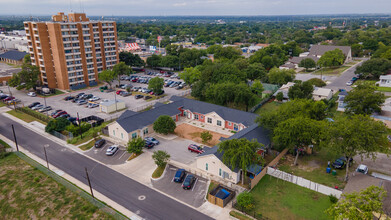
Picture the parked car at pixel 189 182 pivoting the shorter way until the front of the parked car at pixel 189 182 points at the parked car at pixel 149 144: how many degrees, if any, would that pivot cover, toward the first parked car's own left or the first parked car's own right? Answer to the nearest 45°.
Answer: approximately 90° to the first parked car's own left

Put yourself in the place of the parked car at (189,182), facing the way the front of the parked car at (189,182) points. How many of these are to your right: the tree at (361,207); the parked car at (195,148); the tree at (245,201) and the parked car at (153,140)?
2

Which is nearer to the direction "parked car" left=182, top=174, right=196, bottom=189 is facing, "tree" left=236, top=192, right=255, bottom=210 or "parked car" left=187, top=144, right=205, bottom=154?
the parked car

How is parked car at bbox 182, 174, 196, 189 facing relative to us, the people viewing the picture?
facing away from the viewer and to the right of the viewer

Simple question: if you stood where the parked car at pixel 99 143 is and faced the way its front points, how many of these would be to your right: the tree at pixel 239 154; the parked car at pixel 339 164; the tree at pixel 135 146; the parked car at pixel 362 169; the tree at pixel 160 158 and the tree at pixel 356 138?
6

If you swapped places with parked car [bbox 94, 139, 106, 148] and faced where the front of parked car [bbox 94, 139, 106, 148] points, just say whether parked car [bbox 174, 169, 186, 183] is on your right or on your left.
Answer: on your right

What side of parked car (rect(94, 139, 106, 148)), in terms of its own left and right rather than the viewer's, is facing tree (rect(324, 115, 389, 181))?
right

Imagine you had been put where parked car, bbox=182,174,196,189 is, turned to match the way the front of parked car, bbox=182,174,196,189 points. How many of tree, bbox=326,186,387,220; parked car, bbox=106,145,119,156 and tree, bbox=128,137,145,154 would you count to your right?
1

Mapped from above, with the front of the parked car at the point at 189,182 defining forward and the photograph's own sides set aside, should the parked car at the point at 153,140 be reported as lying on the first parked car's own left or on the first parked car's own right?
on the first parked car's own left

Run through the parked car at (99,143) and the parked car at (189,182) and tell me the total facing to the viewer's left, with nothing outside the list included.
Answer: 0

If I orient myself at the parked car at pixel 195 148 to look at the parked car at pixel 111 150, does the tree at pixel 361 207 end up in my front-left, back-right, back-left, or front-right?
back-left

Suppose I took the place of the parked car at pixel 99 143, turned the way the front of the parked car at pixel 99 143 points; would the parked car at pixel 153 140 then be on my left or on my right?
on my right

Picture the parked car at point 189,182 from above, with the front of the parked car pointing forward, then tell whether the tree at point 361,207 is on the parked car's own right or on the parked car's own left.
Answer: on the parked car's own right

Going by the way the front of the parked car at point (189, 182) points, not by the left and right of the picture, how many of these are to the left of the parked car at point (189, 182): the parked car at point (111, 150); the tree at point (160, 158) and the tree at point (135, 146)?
3

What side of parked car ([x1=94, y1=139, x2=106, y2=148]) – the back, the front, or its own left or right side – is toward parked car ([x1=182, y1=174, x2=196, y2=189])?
right

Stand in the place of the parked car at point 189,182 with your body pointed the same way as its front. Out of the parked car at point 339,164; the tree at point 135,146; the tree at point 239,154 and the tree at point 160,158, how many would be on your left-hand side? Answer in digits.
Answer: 2

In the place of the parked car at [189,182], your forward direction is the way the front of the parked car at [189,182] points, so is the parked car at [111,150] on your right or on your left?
on your left
